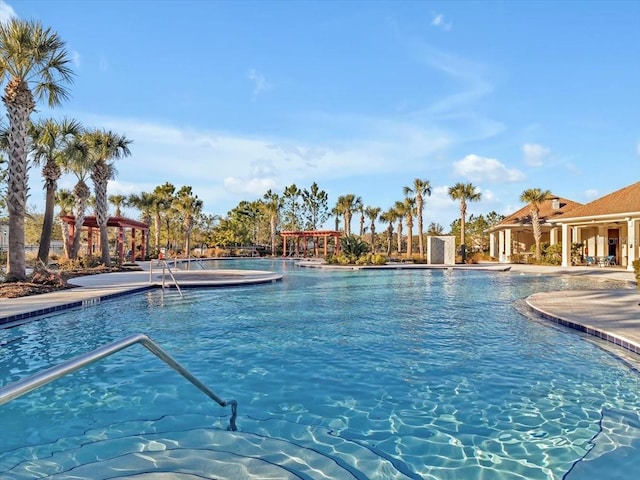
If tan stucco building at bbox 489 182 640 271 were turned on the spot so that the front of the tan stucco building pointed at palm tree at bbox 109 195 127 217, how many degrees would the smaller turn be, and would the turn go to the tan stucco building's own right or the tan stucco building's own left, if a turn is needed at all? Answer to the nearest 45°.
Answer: approximately 45° to the tan stucco building's own right

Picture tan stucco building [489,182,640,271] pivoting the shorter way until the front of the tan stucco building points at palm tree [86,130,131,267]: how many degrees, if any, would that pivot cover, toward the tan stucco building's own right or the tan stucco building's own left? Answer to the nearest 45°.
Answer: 0° — it already faces it

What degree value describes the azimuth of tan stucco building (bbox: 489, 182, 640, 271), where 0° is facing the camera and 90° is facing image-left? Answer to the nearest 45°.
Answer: approximately 45°

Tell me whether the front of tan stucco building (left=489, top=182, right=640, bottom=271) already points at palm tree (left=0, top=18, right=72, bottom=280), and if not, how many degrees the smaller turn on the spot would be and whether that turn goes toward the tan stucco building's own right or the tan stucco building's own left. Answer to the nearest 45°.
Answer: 0° — it already faces it

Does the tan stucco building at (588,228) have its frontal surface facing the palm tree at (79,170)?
yes
